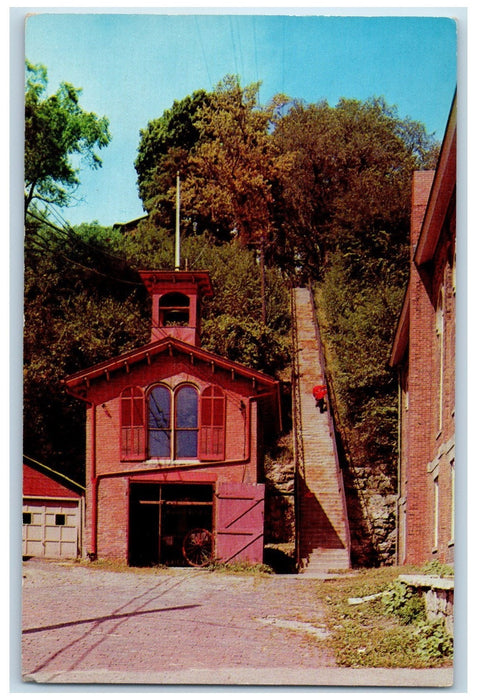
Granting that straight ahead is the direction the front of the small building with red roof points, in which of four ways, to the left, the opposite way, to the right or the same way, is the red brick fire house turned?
the same way

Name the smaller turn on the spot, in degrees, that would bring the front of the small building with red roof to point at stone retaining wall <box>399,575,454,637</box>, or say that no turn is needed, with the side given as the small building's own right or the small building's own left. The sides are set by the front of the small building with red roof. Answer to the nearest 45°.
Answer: approximately 90° to the small building's own left

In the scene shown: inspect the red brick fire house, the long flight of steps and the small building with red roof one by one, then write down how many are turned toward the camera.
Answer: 3

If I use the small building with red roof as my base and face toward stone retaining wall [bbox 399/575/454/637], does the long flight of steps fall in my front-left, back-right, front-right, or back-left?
front-left

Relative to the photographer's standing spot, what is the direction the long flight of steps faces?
facing the viewer

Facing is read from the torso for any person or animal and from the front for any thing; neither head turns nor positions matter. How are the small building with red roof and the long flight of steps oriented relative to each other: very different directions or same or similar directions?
same or similar directions

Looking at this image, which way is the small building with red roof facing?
toward the camera

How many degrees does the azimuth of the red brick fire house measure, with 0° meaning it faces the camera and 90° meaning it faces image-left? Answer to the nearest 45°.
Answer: approximately 0°

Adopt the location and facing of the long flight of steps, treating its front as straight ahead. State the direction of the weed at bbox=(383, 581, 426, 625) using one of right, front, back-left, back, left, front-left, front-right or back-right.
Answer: front-left

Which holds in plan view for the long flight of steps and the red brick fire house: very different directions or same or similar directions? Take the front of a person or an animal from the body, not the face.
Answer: same or similar directions

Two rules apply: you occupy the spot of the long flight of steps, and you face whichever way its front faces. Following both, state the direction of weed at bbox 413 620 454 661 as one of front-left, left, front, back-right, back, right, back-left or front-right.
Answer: front-left
